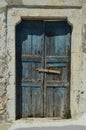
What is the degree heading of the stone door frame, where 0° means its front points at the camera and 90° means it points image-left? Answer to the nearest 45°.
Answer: approximately 0°
